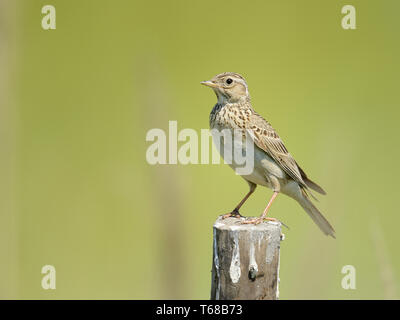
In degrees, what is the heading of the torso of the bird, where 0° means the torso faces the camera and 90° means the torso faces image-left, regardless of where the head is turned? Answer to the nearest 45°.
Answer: approximately 90°
